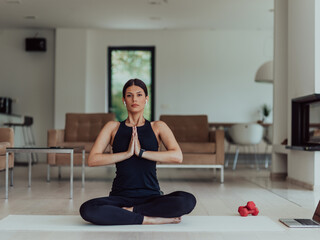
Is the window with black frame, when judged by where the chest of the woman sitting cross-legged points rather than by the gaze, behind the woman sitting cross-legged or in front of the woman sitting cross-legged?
behind

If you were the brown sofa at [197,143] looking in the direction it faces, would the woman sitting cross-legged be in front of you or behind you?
in front

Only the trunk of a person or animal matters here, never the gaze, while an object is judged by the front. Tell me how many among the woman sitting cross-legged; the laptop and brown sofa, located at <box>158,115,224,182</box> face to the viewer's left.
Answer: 1

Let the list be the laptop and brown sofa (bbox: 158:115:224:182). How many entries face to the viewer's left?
1

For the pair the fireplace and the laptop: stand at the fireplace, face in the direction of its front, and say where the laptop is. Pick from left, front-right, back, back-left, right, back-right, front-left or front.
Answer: front-left

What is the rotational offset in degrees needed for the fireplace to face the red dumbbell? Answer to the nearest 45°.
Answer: approximately 45° to its left

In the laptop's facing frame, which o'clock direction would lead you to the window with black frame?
The window with black frame is roughly at 2 o'clock from the laptop.

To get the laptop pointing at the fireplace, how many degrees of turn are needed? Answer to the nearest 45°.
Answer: approximately 90° to its right

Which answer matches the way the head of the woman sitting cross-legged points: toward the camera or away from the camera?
toward the camera

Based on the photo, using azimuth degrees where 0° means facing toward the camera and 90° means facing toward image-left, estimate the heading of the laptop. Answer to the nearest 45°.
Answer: approximately 90°

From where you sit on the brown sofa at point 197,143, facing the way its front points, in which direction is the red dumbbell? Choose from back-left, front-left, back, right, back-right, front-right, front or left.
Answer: front

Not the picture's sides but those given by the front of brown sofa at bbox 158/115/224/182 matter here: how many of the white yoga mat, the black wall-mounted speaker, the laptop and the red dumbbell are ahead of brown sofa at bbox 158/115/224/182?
3

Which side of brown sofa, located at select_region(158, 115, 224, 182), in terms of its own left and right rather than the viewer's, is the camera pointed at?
front

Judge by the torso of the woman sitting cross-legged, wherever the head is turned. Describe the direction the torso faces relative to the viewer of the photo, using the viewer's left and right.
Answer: facing the viewer

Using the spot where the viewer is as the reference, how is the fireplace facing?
facing the viewer and to the left of the viewer

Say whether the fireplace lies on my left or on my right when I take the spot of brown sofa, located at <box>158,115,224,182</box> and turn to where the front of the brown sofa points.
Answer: on my left

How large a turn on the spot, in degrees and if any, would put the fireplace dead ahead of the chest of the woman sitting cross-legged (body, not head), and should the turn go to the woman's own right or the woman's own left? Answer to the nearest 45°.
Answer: approximately 135° to the woman's own left

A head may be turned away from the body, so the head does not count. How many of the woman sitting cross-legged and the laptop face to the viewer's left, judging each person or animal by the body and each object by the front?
1
